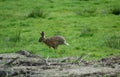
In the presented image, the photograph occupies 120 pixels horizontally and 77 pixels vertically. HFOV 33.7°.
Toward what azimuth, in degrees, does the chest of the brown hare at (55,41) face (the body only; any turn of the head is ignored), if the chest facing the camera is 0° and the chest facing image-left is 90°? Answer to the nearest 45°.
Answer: approximately 90°
